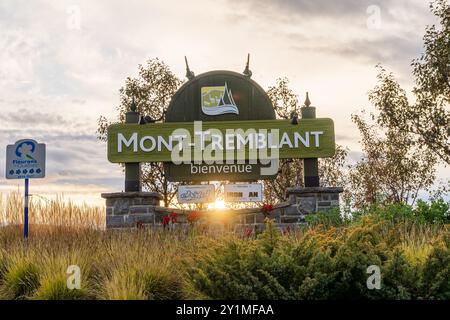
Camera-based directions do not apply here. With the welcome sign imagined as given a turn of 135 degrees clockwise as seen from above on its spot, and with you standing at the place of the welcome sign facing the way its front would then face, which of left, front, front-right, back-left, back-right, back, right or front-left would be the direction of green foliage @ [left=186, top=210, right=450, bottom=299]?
back-left

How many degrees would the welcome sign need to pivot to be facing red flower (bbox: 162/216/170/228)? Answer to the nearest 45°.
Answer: approximately 45° to its right

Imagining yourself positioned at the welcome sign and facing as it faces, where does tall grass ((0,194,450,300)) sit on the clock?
The tall grass is roughly at 12 o'clock from the welcome sign.

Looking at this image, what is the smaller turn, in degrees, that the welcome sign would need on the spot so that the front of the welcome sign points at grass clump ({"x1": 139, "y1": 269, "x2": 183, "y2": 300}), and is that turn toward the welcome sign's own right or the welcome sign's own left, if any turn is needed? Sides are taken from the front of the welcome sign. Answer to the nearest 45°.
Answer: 0° — it already faces it

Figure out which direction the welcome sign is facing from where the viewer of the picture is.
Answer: facing the viewer
